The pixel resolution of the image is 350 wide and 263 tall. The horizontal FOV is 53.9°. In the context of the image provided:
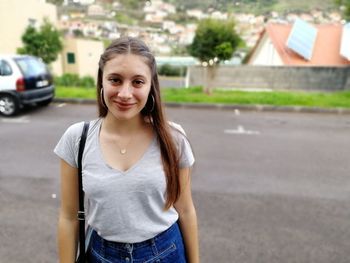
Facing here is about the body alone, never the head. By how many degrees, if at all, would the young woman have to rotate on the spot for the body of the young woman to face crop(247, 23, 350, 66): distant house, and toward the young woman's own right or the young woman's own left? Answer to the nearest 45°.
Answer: approximately 135° to the young woman's own left

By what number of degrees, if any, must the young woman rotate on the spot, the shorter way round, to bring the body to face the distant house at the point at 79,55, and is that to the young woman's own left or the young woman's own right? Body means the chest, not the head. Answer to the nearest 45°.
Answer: approximately 180°

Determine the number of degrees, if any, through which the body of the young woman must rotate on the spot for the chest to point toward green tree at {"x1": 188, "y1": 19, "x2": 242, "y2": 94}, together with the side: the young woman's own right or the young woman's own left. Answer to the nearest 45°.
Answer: approximately 180°

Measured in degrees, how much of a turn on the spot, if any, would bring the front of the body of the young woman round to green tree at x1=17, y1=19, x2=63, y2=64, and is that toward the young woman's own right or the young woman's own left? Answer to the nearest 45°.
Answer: approximately 180°

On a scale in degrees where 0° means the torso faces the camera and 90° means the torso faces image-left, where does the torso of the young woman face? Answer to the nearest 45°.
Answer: approximately 0°
